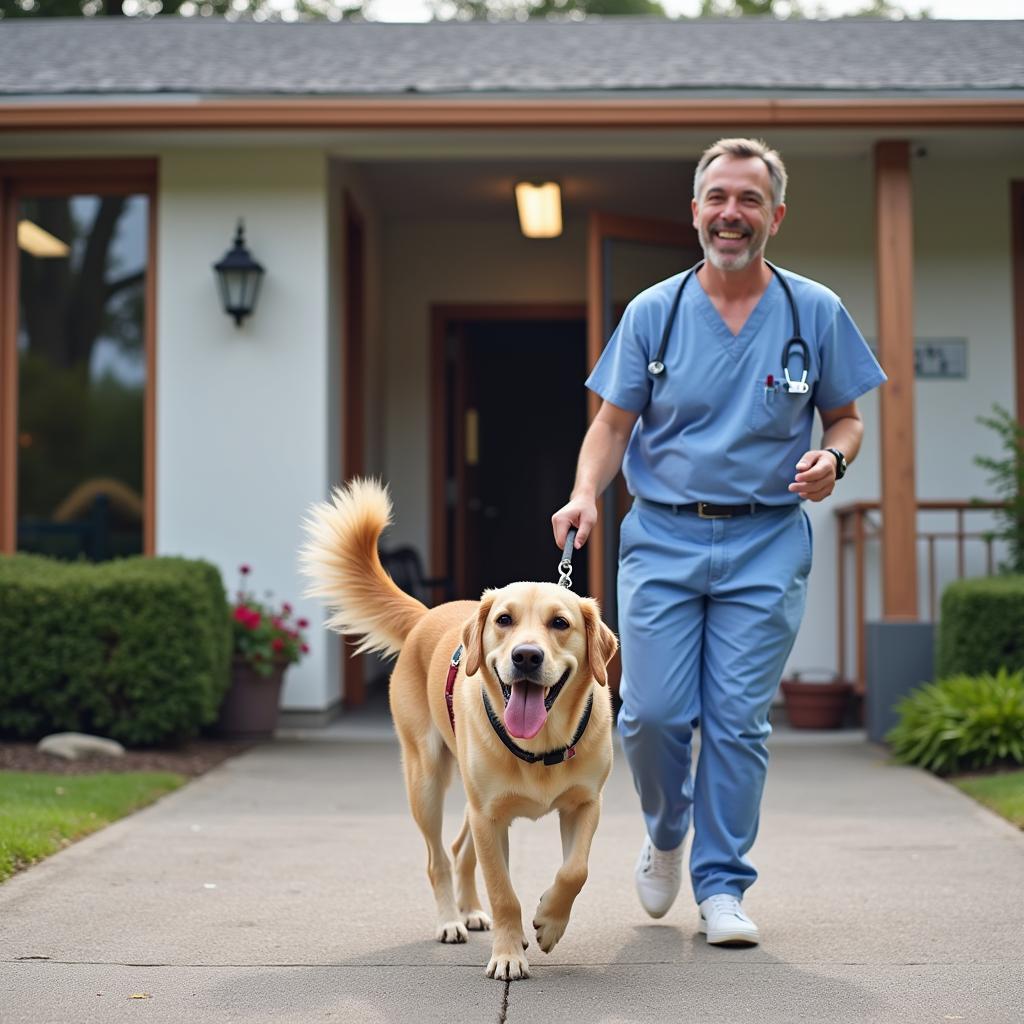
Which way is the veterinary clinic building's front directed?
toward the camera

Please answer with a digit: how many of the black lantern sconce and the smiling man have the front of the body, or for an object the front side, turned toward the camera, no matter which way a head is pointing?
2

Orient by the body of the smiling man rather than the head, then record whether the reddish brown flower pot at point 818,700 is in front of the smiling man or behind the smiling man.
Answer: behind

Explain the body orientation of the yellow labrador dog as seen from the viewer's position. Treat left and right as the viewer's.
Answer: facing the viewer and to the right of the viewer

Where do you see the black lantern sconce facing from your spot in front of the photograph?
facing the viewer

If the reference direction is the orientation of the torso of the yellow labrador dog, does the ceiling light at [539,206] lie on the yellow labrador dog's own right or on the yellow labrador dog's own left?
on the yellow labrador dog's own left

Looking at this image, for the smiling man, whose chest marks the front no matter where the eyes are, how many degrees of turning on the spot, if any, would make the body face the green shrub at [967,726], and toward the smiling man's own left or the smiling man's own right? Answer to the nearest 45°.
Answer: approximately 180°

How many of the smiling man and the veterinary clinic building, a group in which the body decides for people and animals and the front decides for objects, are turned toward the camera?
2

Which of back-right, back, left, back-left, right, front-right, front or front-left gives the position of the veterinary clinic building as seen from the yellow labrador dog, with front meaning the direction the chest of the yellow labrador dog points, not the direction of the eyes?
back-left

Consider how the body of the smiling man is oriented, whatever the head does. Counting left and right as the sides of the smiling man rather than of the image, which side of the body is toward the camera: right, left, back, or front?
front

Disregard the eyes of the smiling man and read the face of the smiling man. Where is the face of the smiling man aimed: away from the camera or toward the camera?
toward the camera

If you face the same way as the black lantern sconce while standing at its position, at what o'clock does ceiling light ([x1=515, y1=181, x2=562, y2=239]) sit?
The ceiling light is roughly at 8 o'clock from the black lantern sconce.

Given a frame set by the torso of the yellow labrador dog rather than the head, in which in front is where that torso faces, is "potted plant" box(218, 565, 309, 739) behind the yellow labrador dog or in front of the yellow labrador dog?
behind

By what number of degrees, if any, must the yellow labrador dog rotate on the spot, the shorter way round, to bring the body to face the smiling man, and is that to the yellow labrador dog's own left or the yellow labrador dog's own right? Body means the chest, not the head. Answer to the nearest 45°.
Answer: approximately 90° to the yellow labrador dog's own left

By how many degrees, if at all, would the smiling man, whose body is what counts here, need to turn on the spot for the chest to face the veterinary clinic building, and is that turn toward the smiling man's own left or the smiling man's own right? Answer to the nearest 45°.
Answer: approximately 135° to the smiling man's own right

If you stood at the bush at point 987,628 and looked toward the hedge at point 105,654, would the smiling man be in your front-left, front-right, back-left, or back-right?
front-left

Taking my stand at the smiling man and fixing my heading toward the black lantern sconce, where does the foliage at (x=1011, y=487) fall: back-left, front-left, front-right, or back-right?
front-right

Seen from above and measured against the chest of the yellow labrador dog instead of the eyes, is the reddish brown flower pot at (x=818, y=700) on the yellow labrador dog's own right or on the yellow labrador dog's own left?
on the yellow labrador dog's own left
